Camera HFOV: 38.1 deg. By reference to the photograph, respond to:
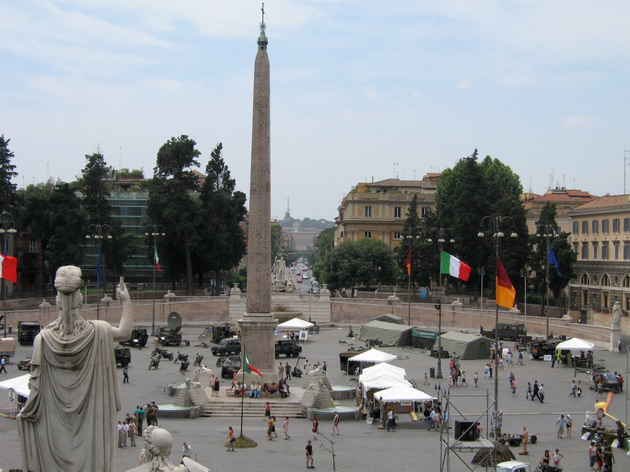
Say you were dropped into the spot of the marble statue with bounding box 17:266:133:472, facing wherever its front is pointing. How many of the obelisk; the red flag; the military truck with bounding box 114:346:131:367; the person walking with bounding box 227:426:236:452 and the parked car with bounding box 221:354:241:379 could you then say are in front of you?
5

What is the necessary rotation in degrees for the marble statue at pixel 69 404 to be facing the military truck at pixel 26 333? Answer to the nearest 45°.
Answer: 0° — it already faces it

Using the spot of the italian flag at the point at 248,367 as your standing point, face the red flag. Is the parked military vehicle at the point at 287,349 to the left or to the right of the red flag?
right

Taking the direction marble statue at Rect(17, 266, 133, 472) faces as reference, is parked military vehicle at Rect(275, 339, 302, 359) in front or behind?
in front

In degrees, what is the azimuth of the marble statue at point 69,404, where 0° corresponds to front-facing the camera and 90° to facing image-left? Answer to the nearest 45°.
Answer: approximately 180°

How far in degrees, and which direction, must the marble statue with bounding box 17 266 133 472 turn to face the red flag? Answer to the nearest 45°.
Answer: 0° — it already faces it

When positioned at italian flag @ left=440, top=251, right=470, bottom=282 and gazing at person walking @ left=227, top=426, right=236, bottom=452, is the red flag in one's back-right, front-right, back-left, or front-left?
front-right

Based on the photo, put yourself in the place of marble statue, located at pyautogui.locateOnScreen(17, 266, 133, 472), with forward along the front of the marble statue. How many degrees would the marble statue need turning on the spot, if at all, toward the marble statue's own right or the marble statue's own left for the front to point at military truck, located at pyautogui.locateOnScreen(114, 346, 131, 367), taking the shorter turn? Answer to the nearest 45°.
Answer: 0° — it already faces it

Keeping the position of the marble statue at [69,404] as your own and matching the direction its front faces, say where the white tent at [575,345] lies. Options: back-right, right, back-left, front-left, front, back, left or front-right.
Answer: front-right

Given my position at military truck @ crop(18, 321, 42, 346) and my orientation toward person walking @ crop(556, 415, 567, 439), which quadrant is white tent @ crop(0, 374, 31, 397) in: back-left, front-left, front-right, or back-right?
front-right

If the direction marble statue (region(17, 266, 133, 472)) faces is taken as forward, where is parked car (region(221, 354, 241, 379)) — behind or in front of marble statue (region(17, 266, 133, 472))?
in front

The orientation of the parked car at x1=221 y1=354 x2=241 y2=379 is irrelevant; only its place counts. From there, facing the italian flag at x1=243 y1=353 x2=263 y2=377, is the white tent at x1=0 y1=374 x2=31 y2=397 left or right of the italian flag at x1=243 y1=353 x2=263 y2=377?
right

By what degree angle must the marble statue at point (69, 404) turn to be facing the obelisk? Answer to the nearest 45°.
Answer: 0° — it already faces it

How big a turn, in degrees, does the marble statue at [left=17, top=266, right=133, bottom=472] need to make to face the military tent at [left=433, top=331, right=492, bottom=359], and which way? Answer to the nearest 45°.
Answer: approximately 45° to its right

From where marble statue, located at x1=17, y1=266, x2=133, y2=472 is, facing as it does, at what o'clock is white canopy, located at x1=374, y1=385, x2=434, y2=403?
The white canopy is roughly at 1 o'clock from the marble statue.
